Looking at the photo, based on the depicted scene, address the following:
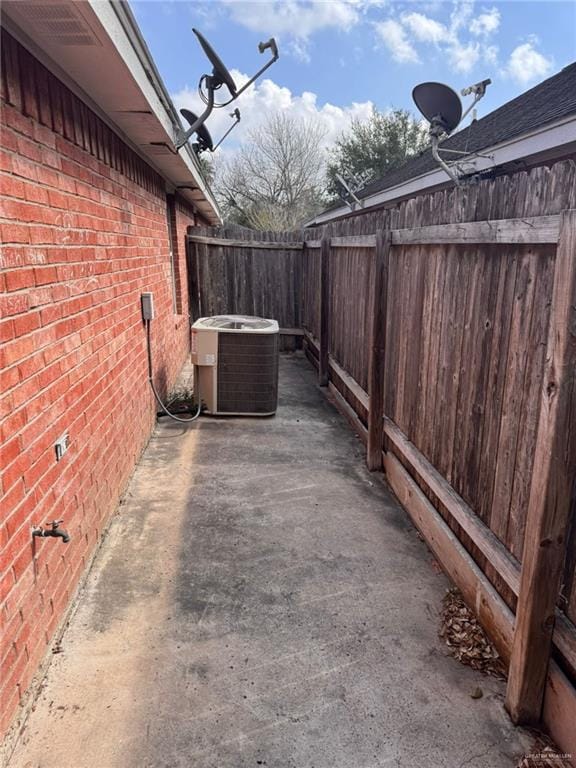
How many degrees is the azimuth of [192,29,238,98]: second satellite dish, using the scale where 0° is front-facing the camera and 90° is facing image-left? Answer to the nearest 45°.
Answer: approximately 270°

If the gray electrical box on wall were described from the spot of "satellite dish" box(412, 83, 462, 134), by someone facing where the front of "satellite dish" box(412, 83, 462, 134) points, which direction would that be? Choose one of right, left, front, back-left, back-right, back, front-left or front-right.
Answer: back

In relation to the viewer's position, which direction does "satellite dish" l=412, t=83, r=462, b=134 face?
facing away from the viewer and to the right of the viewer

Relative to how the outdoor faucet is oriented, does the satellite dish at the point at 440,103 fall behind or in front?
in front

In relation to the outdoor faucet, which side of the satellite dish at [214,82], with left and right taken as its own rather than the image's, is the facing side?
right

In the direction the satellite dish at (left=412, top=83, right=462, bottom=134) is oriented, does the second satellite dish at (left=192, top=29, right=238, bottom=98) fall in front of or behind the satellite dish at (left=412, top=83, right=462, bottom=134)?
behind

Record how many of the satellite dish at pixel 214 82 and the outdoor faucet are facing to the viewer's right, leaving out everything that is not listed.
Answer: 2

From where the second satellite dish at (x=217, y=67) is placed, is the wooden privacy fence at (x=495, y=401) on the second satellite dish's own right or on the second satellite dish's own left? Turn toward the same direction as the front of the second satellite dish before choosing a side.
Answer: on the second satellite dish's own right

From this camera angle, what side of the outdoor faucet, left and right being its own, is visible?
right

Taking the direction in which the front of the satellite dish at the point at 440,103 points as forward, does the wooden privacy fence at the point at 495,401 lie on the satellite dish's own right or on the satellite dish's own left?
on the satellite dish's own right

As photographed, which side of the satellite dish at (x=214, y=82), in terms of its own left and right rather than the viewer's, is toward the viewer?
right
